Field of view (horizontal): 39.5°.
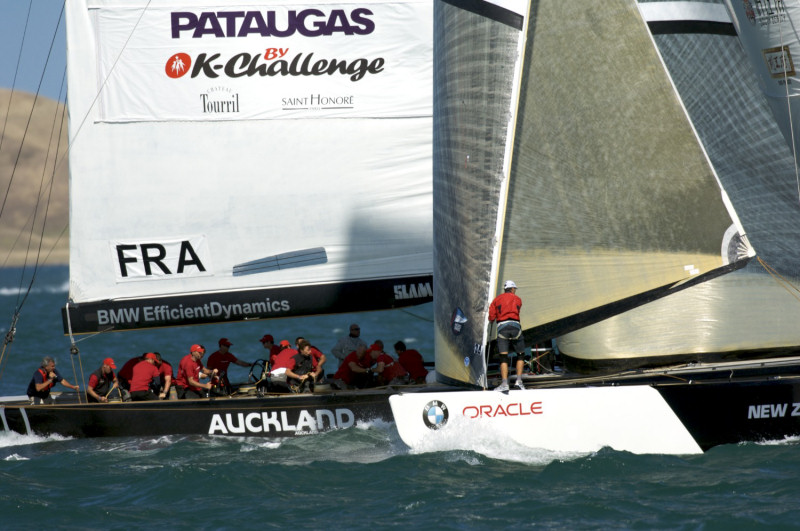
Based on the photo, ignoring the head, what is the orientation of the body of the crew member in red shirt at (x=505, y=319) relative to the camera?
away from the camera

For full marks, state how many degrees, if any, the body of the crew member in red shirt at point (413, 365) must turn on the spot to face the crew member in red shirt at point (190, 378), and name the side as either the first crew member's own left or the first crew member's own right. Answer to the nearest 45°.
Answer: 0° — they already face them

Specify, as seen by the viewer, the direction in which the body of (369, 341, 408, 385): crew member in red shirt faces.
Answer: to the viewer's left

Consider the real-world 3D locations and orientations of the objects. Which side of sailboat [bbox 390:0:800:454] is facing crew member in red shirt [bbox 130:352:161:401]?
front

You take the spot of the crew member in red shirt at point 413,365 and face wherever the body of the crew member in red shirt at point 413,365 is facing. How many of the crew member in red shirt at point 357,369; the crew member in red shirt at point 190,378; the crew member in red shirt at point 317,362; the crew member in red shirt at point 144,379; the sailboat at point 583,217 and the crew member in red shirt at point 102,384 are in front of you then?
5

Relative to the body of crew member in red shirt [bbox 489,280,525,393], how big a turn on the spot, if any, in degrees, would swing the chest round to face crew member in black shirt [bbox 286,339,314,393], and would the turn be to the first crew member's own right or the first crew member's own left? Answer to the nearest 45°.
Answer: approximately 45° to the first crew member's own left

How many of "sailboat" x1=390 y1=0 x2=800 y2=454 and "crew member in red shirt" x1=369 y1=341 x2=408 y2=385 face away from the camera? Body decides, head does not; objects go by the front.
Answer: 0

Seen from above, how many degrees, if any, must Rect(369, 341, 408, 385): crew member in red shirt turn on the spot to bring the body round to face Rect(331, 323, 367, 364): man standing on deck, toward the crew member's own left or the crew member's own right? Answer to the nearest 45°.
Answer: approximately 45° to the crew member's own right

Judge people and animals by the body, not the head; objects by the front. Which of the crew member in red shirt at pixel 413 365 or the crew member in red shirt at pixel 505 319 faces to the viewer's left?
the crew member in red shirt at pixel 413 365

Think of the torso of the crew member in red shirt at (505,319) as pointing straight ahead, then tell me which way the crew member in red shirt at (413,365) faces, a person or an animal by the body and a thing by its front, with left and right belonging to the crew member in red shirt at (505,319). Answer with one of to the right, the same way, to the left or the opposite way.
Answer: to the left

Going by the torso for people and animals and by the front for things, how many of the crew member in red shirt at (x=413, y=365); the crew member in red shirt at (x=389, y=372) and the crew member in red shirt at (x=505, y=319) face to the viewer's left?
2

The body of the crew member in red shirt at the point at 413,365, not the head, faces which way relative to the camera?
to the viewer's left

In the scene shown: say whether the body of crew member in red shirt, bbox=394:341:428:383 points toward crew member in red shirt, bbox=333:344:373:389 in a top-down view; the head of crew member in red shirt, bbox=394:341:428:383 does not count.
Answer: yes

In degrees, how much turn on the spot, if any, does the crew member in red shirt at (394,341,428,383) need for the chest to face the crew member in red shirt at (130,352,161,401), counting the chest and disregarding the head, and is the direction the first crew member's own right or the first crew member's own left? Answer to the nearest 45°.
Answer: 0° — they already face them

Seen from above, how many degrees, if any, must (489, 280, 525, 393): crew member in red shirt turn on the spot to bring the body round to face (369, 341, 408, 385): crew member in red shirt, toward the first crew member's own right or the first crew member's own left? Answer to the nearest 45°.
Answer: approximately 45° to the first crew member's own left

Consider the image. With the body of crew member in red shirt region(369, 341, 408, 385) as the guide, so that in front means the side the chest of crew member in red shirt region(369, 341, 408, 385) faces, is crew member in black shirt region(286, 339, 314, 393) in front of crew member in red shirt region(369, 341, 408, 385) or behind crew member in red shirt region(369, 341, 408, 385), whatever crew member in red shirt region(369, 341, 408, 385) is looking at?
in front

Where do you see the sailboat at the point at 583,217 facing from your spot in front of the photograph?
facing to the left of the viewer
